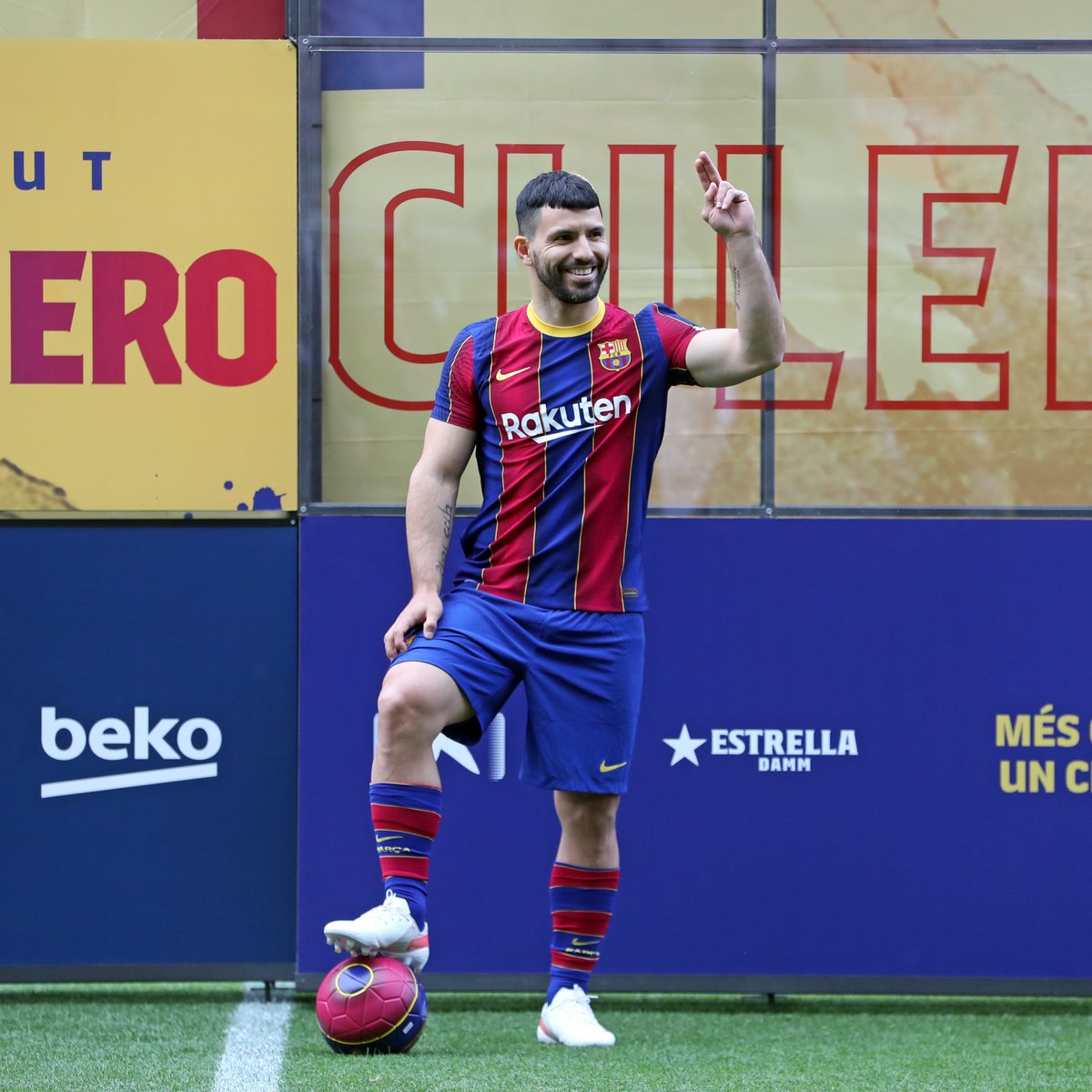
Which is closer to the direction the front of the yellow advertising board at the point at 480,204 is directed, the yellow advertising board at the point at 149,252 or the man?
the man

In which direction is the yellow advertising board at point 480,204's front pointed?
toward the camera

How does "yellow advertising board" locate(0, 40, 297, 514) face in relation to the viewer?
toward the camera

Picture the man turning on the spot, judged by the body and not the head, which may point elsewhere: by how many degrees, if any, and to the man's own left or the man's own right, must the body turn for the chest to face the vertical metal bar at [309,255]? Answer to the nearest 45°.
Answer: approximately 135° to the man's own right

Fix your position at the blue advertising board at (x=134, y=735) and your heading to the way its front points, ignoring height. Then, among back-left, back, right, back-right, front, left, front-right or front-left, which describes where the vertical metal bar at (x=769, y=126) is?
left

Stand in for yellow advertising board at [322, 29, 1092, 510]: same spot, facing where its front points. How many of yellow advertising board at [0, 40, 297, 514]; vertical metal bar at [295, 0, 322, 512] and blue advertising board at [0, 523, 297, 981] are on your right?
3

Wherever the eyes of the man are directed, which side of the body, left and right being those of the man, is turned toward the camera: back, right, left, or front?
front

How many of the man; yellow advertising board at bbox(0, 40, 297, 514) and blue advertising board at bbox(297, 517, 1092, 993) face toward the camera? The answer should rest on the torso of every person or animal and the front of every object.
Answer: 3

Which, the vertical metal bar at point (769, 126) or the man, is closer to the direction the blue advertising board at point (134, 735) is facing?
the man

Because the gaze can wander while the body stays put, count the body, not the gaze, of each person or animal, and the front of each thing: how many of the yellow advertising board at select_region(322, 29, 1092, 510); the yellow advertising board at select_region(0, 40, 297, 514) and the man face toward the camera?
3
